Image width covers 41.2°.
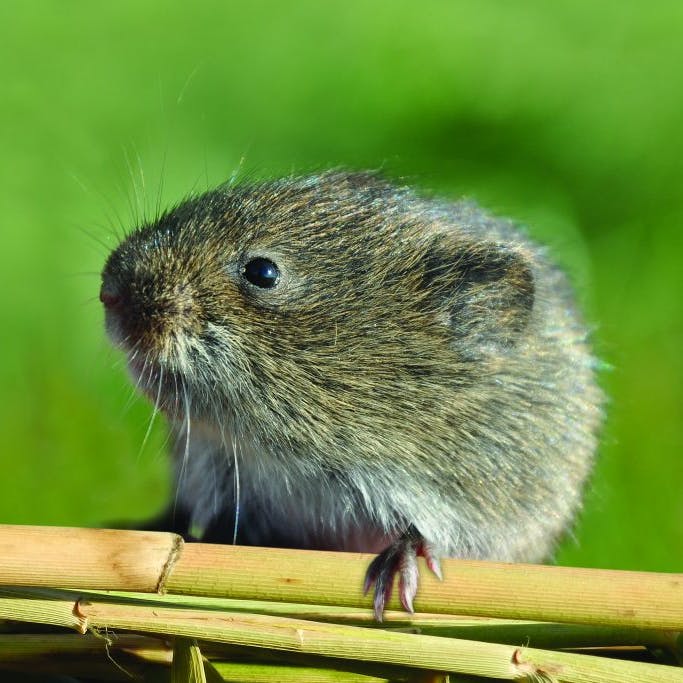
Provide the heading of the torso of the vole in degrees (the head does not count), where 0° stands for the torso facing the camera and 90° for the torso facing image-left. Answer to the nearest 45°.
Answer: approximately 45°
